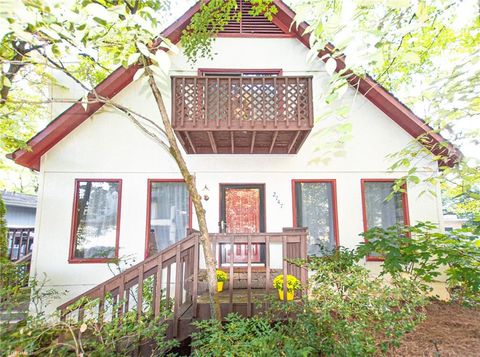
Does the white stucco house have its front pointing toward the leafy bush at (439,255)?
no

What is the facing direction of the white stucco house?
toward the camera

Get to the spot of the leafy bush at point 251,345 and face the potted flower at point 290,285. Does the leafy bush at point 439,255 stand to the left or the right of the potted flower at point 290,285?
right

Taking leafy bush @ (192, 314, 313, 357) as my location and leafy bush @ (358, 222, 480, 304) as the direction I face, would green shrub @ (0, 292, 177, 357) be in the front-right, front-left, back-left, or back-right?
back-left

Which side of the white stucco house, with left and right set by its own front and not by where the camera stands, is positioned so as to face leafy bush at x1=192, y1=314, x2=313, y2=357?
front

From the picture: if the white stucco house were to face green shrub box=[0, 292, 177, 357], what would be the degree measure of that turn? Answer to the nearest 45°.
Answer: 0° — it already faces it
